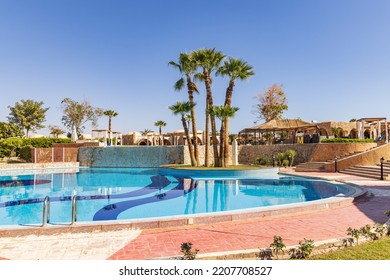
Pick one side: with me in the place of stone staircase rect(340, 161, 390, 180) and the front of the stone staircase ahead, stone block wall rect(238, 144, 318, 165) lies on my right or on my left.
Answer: on my right

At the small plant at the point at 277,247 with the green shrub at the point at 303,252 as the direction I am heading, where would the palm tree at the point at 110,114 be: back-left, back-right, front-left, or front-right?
back-left

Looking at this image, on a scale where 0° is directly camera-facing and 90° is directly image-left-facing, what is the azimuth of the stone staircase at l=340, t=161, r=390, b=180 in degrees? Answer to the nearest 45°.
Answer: approximately 45°

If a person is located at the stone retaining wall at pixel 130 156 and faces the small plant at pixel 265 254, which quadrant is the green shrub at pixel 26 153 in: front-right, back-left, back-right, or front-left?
back-right

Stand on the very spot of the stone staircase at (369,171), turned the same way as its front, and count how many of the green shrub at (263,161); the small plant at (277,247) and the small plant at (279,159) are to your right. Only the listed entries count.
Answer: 2

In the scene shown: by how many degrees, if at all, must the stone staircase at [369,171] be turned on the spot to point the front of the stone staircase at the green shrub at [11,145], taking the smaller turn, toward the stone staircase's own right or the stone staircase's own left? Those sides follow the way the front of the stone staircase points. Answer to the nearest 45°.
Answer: approximately 45° to the stone staircase's own right
